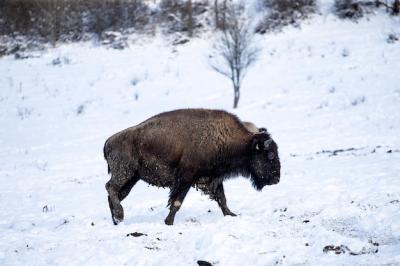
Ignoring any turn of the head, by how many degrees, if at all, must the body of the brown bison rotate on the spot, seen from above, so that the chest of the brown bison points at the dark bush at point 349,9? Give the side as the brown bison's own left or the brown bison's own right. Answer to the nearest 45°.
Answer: approximately 90° to the brown bison's own left

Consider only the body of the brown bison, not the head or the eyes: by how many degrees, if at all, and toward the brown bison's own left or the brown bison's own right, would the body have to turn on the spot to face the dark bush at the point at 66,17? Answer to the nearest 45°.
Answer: approximately 90° to the brown bison's own left

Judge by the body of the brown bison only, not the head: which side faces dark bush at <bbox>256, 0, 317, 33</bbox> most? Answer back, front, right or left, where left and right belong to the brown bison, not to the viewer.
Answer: left

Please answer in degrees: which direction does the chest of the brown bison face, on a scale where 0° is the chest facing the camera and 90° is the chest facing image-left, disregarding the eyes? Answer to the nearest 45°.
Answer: approximately 270°

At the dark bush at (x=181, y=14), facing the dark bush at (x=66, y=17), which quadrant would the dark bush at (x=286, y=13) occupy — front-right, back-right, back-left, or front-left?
back-left

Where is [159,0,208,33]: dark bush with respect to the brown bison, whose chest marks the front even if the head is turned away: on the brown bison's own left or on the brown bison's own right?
on the brown bison's own left
